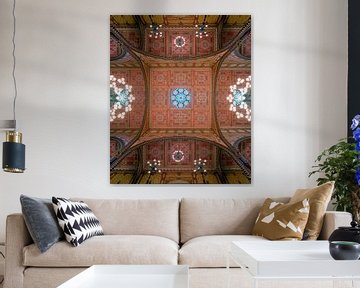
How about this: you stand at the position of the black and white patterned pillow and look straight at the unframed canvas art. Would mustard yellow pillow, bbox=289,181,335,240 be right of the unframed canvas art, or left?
right

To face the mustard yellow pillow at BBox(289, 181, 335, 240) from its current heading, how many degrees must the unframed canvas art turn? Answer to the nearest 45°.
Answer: approximately 45° to its left

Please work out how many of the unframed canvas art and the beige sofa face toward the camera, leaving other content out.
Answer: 2

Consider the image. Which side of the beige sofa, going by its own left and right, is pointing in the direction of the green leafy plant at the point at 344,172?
left

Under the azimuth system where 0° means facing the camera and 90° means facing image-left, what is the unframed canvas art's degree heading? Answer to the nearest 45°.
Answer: approximately 0°

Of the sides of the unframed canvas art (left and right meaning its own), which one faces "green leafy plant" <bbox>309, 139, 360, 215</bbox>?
left
